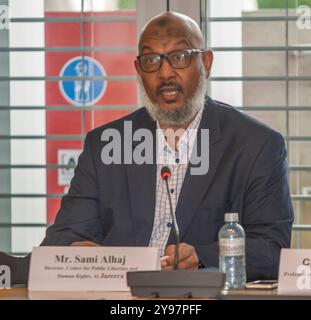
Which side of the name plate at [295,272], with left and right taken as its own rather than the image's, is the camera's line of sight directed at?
front

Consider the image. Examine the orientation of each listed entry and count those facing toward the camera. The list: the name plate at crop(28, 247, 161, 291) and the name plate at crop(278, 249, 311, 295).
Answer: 2

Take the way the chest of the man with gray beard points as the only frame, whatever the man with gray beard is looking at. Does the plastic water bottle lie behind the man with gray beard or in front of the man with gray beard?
in front

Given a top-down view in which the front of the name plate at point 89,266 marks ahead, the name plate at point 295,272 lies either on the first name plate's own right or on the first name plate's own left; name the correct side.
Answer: on the first name plate's own left

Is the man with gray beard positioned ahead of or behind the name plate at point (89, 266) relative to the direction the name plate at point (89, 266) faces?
behind

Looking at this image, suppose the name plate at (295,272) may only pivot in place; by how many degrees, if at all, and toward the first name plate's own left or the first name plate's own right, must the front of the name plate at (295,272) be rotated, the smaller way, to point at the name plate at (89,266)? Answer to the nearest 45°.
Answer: approximately 90° to the first name plate's own right

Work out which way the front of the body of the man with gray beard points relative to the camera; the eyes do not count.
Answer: toward the camera
